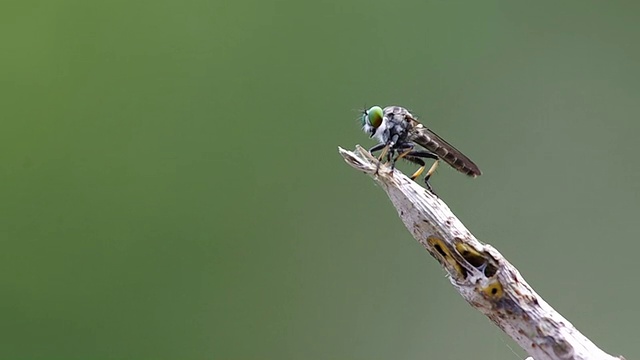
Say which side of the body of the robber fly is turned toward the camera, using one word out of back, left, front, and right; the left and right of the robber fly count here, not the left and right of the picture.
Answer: left
